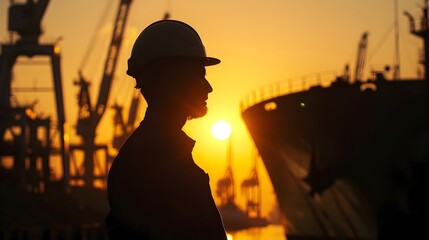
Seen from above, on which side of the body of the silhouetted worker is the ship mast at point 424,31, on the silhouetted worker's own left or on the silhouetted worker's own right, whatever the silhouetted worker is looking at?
on the silhouetted worker's own left

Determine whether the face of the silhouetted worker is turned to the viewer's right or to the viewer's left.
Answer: to the viewer's right

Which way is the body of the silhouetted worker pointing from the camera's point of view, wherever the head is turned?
to the viewer's right
